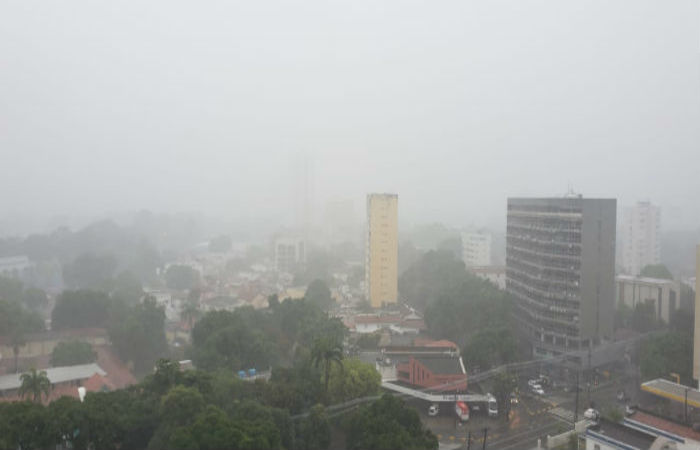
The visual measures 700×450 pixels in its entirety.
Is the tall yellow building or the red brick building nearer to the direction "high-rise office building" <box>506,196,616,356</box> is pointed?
the red brick building

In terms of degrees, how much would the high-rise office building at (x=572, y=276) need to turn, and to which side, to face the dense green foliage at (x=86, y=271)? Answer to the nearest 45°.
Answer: approximately 45° to its right

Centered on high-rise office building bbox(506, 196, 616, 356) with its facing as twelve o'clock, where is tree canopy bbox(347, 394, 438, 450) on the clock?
The tree canopy is roughly at 11 o'clock from the high-rise office building.

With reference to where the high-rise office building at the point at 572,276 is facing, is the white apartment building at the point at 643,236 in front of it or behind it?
behind

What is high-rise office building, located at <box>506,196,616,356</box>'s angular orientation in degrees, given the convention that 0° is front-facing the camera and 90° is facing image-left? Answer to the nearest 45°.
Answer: approximately 45°

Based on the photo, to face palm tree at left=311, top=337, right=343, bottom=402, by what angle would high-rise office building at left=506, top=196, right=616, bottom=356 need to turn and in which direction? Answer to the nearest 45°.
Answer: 0° — it already faces it

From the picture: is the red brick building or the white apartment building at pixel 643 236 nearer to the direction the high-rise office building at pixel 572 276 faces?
the red brick building

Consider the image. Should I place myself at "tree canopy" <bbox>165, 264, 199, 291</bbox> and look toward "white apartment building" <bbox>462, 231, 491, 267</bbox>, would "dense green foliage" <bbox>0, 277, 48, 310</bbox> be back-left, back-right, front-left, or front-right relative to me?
back-right
